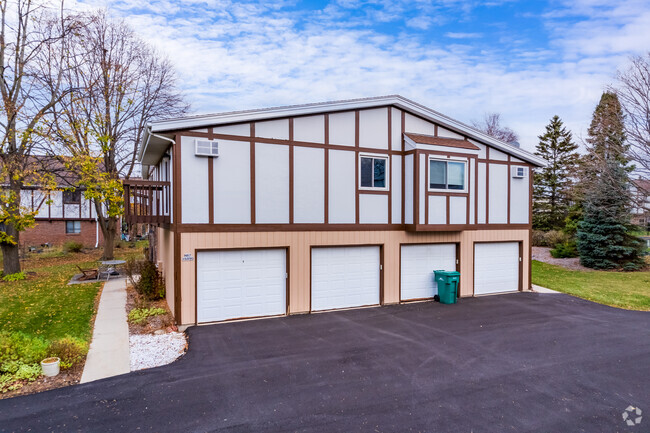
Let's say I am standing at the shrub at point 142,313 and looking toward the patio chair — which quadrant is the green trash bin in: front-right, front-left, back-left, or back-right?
back-right

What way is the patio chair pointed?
to the viewer's right

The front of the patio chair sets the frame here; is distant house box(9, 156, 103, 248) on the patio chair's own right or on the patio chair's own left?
on the patio chair's own left

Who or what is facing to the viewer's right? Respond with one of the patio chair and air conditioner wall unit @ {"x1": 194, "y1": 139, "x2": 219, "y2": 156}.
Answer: the patio chair

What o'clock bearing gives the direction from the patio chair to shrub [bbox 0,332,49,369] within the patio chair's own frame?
The shrub is roughly at 3 o'clock from the patio chair.

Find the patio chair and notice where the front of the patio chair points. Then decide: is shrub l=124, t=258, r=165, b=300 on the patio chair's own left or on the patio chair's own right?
on the patio chair's own right

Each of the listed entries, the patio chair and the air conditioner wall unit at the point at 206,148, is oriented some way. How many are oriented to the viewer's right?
1

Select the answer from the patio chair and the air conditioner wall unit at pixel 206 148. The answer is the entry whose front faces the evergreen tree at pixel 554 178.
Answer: the patio chair

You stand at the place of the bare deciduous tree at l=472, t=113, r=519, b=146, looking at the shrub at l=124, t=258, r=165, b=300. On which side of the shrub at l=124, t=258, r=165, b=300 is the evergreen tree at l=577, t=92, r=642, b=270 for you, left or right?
left

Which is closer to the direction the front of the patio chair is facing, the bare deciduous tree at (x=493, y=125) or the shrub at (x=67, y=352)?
the bare deciduous tree

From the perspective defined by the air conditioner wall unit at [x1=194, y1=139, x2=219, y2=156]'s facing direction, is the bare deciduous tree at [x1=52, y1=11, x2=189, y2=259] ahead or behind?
behind
